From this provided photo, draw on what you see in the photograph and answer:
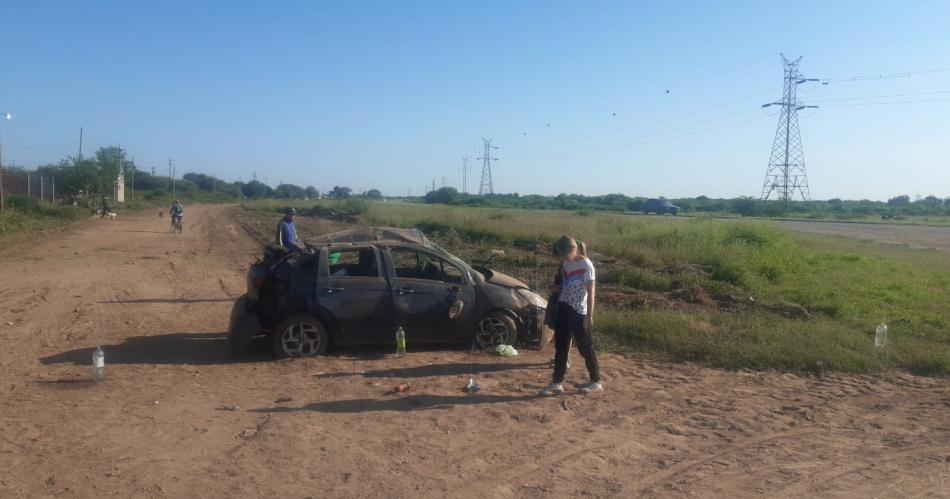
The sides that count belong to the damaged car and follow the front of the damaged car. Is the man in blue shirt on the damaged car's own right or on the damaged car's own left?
on the damaged car's own left

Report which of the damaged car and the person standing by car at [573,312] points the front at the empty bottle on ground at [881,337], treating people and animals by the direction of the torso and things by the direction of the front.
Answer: the damaged car

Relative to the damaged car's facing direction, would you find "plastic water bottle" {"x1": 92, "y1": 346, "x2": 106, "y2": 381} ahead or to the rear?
to the rear

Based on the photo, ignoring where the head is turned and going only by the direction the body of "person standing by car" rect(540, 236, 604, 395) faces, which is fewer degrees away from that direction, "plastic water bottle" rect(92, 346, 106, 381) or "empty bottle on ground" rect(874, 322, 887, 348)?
the plastic water bottle

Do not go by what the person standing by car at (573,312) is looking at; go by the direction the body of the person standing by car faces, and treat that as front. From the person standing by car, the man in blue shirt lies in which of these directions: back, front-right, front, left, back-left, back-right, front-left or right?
right

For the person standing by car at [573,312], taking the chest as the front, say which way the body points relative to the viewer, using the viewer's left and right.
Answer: facing the viewer and to the left of the viewer

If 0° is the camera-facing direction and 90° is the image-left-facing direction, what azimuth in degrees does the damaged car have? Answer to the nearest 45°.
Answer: approximately 270°

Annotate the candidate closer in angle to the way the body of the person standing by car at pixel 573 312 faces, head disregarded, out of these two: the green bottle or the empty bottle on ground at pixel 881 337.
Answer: the green bottle

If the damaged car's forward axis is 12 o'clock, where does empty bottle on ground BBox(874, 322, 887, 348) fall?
The empty bottle on ground is roughly at 12 o'clock from the damaged car.

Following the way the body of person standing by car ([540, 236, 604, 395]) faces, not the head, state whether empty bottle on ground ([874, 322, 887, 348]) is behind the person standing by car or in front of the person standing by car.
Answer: behind

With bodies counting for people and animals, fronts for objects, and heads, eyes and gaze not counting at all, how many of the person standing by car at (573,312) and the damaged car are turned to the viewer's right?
1

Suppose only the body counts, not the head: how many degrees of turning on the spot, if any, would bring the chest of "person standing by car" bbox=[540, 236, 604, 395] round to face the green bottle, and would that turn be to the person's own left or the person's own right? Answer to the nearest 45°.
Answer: approximately 90° to the person's own right

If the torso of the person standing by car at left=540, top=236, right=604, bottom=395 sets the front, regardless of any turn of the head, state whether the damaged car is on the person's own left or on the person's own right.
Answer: on the person's own right

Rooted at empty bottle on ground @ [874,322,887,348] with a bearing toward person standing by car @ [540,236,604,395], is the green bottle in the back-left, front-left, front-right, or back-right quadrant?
front-right
